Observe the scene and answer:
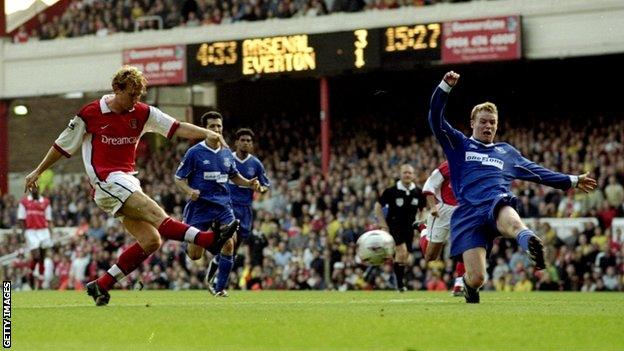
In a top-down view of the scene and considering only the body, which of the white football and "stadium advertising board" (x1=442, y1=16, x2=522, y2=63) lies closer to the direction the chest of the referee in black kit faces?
the white football

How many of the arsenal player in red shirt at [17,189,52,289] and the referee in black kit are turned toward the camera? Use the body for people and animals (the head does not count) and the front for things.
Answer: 2

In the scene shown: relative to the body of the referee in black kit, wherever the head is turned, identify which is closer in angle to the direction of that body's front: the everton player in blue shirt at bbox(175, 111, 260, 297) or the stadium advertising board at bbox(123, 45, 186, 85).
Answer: the everton player in blue shirt

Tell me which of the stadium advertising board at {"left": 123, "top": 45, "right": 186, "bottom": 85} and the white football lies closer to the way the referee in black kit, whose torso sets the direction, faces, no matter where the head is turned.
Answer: the white football

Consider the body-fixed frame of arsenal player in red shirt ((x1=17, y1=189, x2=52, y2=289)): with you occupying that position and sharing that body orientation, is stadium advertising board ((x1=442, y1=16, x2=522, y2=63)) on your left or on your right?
on your left

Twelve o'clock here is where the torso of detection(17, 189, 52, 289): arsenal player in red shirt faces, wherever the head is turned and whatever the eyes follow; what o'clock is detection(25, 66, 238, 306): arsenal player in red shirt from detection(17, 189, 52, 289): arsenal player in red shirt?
detection(25, 66, 238, 306): arsenal player in red shirt is roughly at 12 o'clock from detection(17, 189, 52, 289): arsenal player in red shirt.
